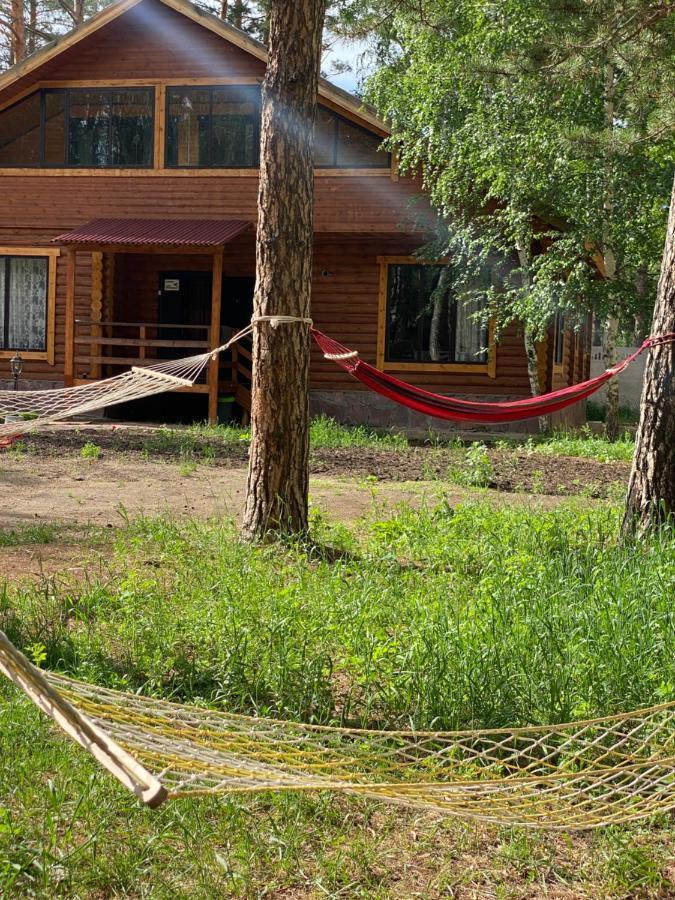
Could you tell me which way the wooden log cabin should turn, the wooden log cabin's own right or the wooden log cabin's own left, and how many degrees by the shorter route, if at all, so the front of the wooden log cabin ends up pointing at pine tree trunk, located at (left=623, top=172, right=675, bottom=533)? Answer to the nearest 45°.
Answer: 0° — it already faces it

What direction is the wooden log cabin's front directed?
toward the camera

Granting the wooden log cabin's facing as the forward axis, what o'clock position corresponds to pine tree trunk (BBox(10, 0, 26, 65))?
The pine tree trunk is roughly at 5 o'clock from the wooden log cabin.

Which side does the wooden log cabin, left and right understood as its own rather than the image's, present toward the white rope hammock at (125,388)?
front

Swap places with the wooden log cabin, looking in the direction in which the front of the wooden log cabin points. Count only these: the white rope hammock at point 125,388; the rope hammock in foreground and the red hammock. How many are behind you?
0

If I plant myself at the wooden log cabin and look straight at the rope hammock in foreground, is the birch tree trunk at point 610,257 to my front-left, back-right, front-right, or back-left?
front-left

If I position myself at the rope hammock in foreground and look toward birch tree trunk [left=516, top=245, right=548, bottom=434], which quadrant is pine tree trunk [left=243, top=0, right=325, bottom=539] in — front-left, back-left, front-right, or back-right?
front-left

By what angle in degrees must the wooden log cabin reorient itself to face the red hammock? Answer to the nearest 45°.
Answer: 0° — it already faces it

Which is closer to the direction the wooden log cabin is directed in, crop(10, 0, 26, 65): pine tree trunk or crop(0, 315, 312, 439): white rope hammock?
the white rope hammock

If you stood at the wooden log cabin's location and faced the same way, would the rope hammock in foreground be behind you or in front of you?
in front

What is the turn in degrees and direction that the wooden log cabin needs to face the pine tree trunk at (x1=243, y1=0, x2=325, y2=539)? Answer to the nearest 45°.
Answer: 0° — it already faces it

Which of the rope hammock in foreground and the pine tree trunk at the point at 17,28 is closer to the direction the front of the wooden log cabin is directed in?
the rope hammock in foreground
